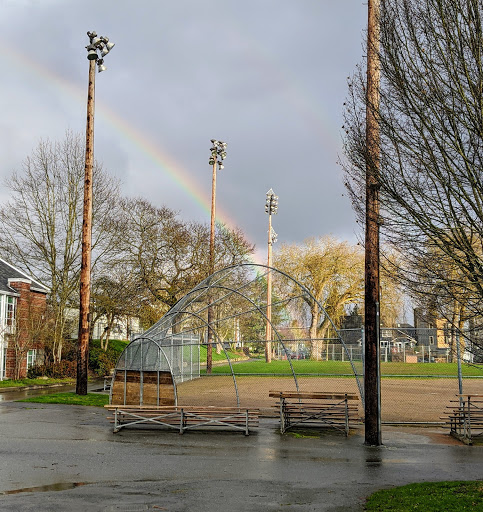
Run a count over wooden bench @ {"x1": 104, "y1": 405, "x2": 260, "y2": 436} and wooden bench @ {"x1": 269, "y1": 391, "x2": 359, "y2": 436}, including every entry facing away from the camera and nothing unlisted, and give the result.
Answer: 2

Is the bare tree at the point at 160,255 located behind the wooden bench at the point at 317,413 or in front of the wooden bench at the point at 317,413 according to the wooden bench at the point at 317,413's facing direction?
in front

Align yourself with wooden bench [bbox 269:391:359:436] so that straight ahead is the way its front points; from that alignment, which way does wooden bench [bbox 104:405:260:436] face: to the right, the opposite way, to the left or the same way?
the same way

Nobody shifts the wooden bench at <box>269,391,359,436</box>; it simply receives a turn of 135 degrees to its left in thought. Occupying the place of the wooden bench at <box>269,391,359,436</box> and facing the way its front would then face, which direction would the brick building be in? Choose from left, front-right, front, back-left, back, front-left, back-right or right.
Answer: right

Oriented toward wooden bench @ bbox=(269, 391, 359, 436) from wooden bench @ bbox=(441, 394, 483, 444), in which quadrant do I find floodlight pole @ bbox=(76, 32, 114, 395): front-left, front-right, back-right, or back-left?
front-right

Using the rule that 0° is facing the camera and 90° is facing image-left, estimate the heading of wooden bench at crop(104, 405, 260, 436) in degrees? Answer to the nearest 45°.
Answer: approximately 180°

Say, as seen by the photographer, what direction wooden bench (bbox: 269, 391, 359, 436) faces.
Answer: facing away from the viewer

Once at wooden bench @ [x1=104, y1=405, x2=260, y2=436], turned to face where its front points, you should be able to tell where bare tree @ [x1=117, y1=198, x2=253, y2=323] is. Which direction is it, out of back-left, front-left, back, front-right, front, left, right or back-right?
front

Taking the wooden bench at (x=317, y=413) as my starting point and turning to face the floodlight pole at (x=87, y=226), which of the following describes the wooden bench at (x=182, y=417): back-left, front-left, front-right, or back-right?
front-left

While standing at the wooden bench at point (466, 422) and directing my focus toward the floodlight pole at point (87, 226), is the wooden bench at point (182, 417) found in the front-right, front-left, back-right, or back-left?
front-left

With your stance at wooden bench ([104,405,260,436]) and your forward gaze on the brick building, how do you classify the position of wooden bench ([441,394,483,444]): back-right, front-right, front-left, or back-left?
back-right

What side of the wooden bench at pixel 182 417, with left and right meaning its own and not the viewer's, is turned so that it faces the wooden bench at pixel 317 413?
right

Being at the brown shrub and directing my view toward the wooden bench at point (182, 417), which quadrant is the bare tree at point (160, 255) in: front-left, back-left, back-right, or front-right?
back-left
